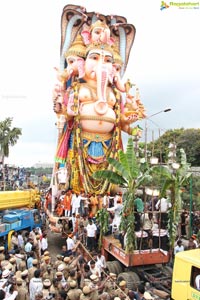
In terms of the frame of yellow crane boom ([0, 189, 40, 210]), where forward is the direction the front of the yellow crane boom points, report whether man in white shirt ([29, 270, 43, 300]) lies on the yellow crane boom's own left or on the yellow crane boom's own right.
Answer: on the yellow crane boom's own right

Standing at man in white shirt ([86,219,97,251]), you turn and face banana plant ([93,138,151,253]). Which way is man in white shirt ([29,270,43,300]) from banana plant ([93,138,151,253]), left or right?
right

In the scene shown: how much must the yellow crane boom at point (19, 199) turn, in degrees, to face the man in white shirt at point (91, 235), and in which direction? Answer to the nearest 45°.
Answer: approximately 45° to its right

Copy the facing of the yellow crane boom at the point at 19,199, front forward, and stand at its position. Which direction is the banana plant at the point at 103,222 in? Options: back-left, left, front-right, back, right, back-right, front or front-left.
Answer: front-right

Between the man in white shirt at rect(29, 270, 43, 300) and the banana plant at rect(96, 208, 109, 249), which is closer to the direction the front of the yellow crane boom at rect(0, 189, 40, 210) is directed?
the banana plant

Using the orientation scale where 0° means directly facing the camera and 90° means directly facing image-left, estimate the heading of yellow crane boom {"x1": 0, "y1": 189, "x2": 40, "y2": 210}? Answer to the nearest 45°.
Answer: approximately 270°

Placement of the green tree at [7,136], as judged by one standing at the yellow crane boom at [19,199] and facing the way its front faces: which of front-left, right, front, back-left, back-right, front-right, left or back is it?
left

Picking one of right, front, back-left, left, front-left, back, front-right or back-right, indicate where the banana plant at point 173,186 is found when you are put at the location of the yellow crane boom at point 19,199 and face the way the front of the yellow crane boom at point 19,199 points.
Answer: front-right

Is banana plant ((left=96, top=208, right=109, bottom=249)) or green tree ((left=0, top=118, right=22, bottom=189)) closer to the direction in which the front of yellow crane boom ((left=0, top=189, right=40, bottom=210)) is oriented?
the banana plant

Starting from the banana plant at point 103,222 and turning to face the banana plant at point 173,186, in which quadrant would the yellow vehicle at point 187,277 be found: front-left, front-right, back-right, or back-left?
front-right
